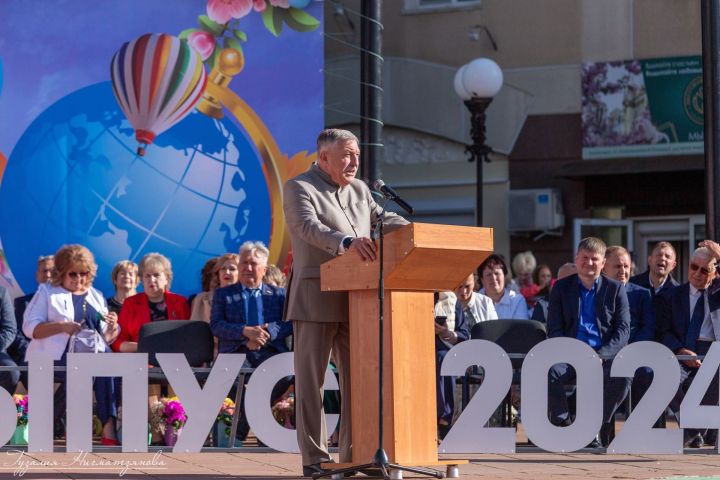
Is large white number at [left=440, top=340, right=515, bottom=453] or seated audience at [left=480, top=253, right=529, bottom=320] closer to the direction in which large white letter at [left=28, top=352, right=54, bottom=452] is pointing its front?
the large white number

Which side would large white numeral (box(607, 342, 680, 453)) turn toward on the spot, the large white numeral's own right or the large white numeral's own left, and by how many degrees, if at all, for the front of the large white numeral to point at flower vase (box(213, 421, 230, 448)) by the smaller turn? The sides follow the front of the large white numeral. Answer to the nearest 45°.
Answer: approximately 90° to the large white numeral's own right

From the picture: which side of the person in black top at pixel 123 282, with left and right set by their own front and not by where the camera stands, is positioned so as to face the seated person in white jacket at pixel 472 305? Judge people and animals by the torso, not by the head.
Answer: left

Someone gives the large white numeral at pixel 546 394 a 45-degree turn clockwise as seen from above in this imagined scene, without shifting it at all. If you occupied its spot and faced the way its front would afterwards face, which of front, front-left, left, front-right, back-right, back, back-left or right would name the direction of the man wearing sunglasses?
back

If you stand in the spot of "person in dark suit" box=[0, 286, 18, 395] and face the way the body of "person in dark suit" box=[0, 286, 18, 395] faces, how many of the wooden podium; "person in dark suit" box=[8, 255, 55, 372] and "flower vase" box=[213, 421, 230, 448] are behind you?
1

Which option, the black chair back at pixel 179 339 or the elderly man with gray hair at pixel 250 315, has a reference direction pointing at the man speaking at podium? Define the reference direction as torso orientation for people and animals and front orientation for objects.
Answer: the elderly man with gray hair

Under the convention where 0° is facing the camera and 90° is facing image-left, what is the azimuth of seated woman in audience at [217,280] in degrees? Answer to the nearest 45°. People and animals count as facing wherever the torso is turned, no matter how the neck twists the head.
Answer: approximately 0°
